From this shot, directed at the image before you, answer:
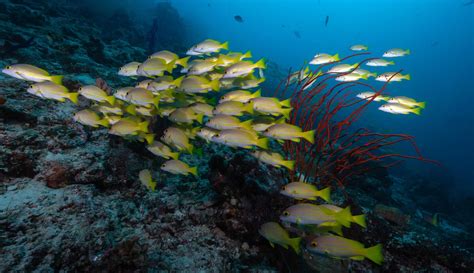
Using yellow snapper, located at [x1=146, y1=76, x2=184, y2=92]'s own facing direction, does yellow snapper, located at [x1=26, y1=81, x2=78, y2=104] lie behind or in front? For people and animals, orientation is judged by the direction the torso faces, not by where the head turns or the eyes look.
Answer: in front

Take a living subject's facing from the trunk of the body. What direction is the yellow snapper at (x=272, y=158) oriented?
to the viewer's left

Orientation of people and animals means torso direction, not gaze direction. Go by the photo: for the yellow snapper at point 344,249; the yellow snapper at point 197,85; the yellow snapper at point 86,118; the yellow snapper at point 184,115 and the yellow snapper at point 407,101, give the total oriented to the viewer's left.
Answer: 5

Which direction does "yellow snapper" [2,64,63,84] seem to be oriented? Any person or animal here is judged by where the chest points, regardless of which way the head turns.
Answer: to the viewer's left

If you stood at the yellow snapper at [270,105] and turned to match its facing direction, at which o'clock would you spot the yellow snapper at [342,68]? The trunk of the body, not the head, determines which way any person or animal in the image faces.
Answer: the yellow snapper at [342,68] is roughly at 4 o'clock from the yellow snapper at [270,105].

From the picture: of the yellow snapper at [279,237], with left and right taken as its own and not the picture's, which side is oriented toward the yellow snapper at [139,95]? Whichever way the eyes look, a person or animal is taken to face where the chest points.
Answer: front

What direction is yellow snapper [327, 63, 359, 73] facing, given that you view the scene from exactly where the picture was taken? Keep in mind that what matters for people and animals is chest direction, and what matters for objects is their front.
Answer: facing to the left of the viewer

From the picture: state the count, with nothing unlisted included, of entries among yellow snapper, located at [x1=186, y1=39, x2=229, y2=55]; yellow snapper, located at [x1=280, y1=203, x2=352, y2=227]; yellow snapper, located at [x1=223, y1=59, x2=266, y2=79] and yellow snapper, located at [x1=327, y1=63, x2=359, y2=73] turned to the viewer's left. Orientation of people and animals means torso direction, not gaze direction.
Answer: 4

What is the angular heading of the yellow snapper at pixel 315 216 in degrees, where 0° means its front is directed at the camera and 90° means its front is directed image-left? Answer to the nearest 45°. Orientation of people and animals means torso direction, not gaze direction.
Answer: approximately 90°

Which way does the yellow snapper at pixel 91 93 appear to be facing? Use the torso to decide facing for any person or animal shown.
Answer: to the viewer's left
